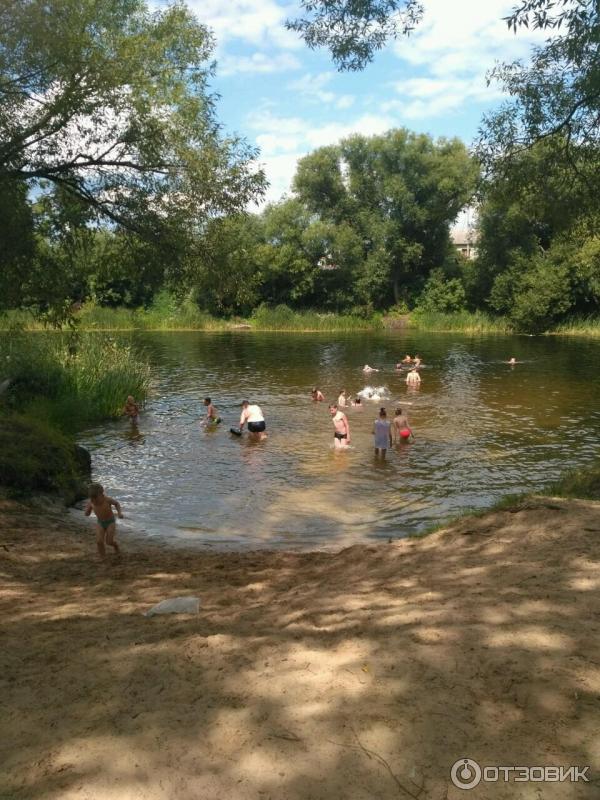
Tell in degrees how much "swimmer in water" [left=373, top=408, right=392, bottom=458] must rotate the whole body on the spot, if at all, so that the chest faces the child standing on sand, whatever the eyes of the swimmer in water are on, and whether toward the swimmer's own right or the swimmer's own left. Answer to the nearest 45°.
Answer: approximately 135° to the swimmer's own left

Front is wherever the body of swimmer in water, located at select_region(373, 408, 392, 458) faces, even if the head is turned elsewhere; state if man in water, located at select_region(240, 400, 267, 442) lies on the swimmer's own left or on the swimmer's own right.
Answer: on the swimmer's own left

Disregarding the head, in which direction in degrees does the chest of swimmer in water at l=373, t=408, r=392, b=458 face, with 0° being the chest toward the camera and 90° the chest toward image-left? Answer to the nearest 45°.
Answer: approximately 180°

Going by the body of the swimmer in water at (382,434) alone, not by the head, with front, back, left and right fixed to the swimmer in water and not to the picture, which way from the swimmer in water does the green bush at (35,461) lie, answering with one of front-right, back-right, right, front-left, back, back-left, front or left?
back-left

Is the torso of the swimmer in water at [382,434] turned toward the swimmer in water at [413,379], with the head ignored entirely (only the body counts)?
yes

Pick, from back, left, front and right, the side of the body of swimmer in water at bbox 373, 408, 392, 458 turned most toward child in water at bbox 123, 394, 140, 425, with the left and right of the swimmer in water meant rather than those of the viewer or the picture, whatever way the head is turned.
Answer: left
